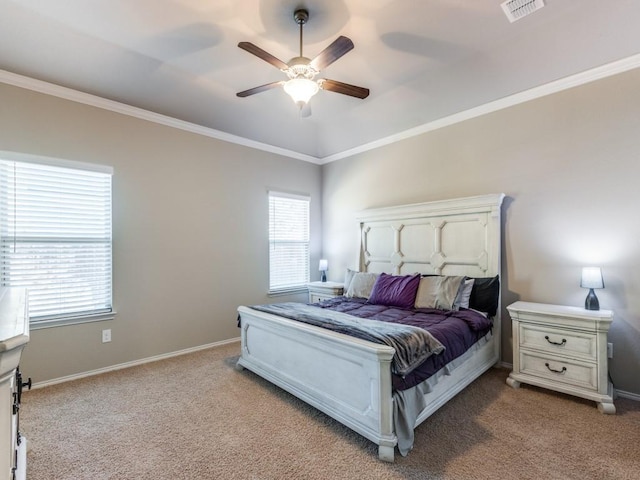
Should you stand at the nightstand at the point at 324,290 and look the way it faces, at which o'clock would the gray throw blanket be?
The gray throw blanket is roughly at 10 o'clock from the nightstand.

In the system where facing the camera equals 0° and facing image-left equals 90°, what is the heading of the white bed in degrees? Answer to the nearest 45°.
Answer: approximately 45°

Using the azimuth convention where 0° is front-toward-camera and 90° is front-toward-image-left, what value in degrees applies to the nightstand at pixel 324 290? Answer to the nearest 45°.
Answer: approximately 45°

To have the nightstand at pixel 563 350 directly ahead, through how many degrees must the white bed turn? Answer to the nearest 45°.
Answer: approximately 135° to its left

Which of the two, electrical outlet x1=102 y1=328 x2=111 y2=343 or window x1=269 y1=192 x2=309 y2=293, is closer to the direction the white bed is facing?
the electrical outlet

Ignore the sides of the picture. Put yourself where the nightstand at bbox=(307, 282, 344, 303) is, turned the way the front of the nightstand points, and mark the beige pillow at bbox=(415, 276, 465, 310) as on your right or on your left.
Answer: on your left

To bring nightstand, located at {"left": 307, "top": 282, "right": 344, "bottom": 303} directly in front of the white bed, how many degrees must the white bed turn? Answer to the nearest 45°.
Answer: approximately 90° to its right

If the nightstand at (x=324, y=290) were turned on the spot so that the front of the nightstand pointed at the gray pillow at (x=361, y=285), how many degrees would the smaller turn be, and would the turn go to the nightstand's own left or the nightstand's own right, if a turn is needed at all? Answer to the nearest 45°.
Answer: approximately 90° to the nightstand's own left

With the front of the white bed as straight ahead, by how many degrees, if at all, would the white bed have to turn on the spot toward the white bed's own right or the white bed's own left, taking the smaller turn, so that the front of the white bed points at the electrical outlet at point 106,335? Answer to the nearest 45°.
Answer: approximately 45° to the white bed's own right

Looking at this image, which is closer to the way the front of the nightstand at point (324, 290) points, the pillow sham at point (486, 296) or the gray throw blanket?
the gray throw blanket

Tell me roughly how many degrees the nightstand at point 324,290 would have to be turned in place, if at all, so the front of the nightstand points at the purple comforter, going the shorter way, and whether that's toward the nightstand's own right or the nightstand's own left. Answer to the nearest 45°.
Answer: approximately 90° to the nightstand's own left
